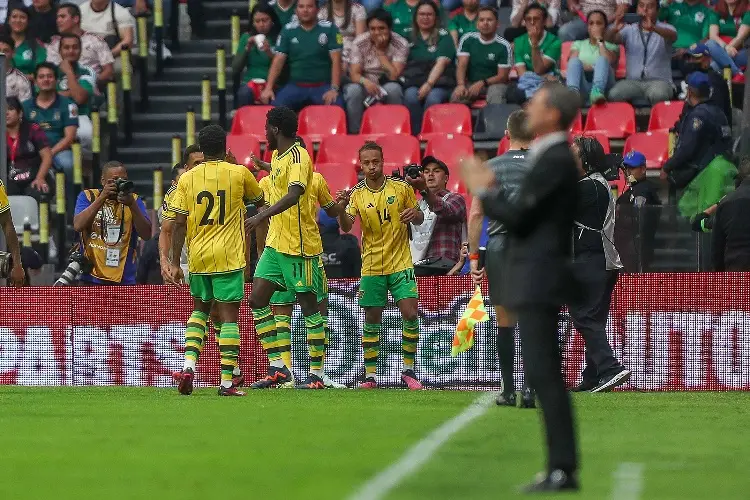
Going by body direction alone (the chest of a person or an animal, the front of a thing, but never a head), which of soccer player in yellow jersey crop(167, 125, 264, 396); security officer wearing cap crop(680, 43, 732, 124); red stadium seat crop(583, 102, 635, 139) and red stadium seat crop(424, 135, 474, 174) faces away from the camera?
the soccer player in yellow jersey

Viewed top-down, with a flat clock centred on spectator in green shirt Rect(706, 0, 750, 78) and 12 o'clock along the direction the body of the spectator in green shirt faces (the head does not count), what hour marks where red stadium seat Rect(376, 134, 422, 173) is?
The red stadium seat is roughly at 2 o'clock from the spectator in green shirt.

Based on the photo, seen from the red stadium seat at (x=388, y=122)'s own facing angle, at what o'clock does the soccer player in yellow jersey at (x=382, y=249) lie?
The soccer player in yellow jersey is roughly at 12 o'clock from the red stadium seat.

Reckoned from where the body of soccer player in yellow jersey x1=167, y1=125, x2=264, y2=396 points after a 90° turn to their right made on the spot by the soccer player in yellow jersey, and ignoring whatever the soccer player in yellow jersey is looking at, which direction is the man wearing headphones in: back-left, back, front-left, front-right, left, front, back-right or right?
front

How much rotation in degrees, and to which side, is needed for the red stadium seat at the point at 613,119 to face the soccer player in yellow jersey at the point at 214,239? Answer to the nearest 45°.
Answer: approximately 45° to its right

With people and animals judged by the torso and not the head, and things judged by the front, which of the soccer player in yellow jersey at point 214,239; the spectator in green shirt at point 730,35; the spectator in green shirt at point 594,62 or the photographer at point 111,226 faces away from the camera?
the soccer player in yellow jersey

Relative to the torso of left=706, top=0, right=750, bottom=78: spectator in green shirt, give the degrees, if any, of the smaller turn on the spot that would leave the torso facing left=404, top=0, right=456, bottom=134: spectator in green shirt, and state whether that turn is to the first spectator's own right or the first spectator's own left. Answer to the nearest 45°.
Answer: approximately 90° to the first spectator's own right

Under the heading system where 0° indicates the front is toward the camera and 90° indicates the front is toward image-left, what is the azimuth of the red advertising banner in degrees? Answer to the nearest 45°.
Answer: approximately 0°
